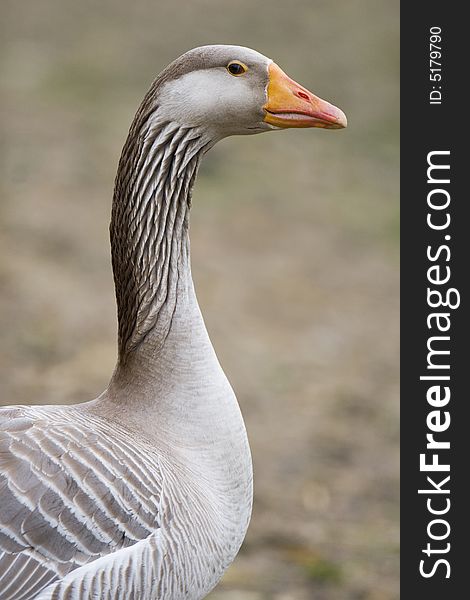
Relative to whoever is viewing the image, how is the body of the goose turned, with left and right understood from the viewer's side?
facing to the right of the viewer
